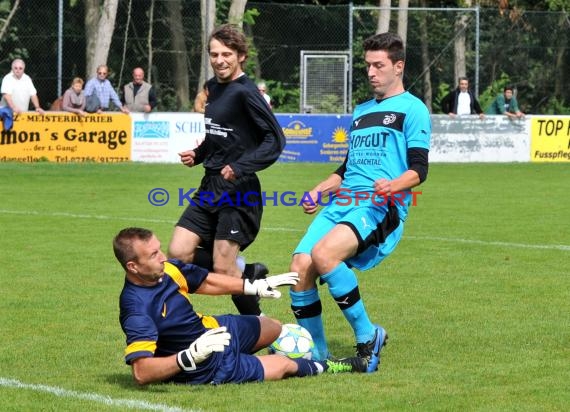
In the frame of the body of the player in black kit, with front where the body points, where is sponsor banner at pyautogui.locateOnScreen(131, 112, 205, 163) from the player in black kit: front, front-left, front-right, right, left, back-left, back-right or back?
back-right

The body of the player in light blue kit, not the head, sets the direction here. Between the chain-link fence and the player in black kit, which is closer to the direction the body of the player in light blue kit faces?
the player in black kit

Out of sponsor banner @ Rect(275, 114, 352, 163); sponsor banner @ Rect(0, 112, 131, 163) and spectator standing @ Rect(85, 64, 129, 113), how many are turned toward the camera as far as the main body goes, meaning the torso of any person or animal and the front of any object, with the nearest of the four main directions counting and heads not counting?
3

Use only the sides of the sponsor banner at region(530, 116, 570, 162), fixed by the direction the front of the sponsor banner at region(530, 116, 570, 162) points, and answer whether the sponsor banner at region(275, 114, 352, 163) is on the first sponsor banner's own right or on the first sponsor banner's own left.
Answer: on the first sponsor banner's own right

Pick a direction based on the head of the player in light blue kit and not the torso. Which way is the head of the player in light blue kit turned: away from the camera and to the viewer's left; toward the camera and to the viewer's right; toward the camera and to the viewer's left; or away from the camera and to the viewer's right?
toward the camera and to the viewer's left

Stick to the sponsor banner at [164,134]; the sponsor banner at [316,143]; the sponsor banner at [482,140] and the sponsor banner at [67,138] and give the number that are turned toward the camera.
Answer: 4

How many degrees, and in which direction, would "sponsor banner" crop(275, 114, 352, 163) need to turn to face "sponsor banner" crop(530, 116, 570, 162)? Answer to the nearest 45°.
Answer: approximately 90° to its left

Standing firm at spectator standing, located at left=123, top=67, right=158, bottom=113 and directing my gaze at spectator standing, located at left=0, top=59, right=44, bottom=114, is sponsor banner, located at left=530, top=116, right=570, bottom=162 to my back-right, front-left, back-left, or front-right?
back-left

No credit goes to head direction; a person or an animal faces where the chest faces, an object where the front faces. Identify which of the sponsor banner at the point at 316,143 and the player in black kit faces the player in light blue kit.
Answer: the sponsor banner

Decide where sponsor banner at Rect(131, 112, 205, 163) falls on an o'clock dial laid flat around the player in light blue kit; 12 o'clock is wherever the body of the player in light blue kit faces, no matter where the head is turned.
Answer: The sponsor banner is roughly at 4 o'clock from the player in light blue kit.

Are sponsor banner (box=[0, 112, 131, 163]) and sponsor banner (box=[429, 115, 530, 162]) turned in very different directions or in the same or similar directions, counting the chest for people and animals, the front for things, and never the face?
same or similar directions

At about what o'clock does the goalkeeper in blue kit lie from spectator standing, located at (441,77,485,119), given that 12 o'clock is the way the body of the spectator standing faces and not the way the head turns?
The goalkeeper in blue kit is roughly at 12 o'clock from the spectator standing.

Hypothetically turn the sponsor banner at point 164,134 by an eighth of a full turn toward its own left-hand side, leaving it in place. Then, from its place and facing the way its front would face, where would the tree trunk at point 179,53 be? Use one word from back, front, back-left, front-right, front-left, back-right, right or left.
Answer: back-left

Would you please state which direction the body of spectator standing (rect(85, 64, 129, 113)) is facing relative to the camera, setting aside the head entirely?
toward the camera

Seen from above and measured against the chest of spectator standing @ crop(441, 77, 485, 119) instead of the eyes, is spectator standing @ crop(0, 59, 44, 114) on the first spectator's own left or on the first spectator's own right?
on the first spectator's own right

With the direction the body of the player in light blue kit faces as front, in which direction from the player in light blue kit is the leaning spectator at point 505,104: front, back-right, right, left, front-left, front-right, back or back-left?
back-right

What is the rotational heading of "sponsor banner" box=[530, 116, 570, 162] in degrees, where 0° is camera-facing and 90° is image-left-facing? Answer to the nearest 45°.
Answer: approximately 0°
